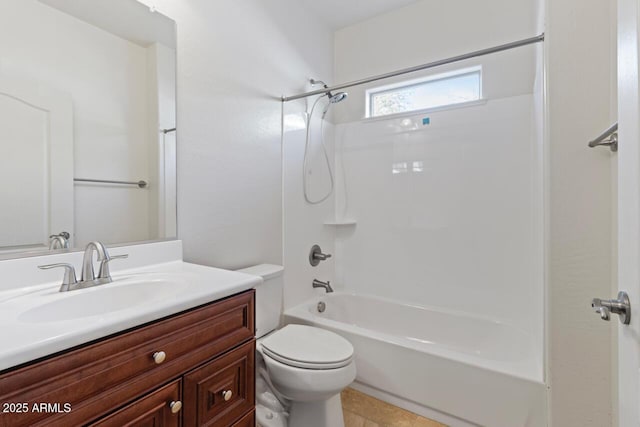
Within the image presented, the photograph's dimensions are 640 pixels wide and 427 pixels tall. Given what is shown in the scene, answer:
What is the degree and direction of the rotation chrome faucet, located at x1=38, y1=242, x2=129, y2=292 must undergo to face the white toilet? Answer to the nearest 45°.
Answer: approximately 45° to its left

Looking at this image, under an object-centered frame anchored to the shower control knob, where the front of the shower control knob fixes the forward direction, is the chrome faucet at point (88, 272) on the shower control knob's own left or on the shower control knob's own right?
on the shower control knob's own right

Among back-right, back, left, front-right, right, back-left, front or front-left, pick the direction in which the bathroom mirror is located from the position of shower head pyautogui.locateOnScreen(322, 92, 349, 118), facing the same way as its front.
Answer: right

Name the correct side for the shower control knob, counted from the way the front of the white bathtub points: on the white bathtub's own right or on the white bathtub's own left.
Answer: on the white bathtub's own right

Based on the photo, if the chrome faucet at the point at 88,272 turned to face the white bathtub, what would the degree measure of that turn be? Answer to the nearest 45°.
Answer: approximately 45° to its left

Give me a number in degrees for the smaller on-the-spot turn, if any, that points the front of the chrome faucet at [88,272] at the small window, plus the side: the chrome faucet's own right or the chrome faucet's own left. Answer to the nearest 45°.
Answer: approximately 45° to the chrome faucet's own left

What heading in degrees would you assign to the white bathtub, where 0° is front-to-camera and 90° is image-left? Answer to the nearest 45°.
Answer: approximately 45°

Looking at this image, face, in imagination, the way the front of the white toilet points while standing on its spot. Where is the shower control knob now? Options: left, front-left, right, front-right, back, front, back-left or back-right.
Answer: back-left

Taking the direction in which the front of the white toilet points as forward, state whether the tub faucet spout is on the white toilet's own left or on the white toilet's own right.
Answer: on the white toilet's own left

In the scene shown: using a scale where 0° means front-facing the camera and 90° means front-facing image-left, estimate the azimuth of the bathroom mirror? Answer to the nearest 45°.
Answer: approximately 315°

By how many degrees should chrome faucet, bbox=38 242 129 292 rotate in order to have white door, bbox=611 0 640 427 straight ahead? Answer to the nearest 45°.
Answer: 0° — it already faces it
